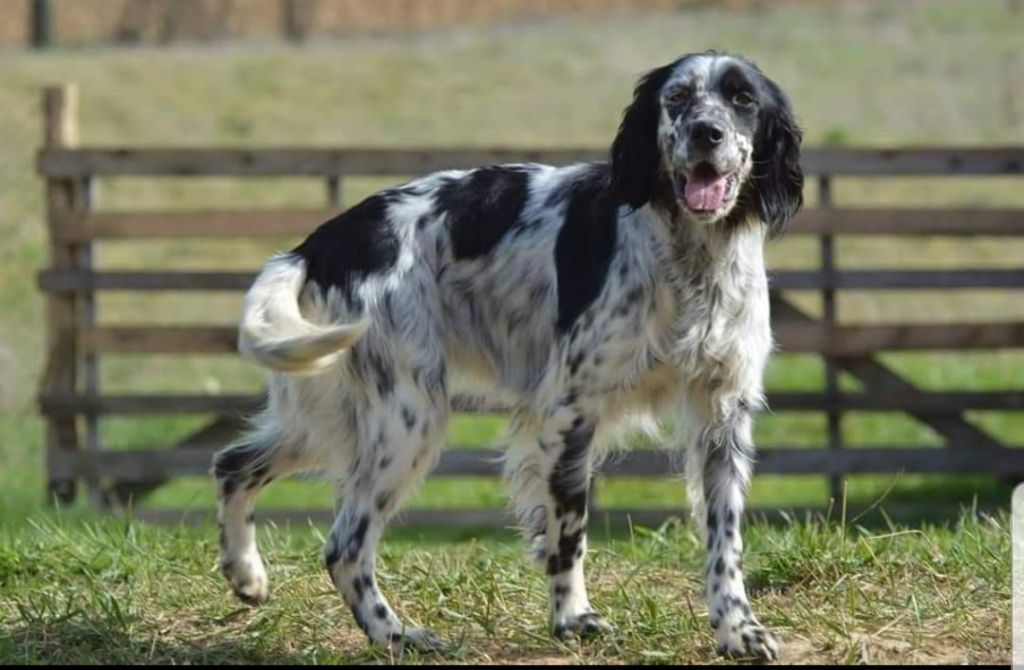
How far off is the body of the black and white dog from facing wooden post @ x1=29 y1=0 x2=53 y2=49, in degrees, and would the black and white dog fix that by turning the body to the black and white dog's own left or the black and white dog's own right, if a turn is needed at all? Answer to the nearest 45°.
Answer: approximately 135° to the black and white dog's own left

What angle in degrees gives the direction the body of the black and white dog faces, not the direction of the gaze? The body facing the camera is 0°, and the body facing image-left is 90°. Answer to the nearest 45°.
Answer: approximately 315°

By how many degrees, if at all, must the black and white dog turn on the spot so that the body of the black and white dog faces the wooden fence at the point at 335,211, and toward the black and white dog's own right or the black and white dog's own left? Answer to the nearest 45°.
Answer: approximately 135° to the black and white dog's own left
